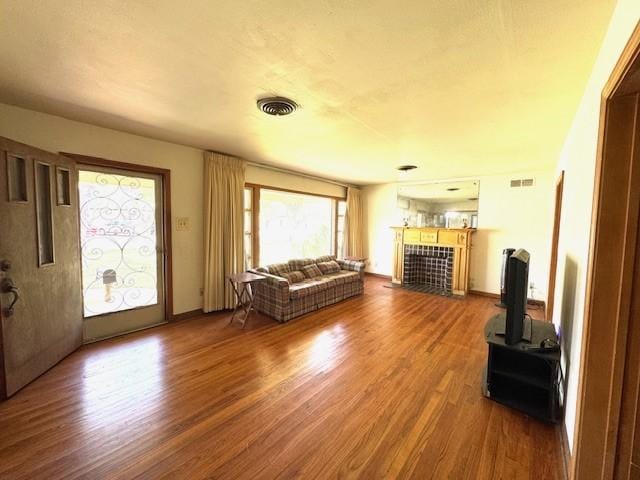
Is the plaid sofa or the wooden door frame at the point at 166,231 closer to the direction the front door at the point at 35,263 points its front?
the plaid sofa

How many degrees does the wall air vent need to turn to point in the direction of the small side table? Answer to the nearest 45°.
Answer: approximately 45° to its right

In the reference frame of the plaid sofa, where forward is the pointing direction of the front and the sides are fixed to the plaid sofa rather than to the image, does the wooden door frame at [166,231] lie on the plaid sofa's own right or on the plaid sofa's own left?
on the plaid sofa's own right

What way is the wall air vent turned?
toward the camera

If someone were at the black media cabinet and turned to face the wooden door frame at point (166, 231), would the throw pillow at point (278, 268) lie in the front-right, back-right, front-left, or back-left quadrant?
front-right

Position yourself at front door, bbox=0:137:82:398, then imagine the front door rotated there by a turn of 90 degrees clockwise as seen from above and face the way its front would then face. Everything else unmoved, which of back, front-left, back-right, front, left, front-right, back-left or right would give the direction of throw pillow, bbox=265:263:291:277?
back-left

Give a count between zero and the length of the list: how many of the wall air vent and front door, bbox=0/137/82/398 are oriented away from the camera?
0

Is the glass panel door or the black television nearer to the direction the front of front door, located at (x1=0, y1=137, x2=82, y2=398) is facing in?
the black television

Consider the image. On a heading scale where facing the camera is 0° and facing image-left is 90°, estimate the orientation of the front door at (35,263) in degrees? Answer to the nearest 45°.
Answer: approximately 315°

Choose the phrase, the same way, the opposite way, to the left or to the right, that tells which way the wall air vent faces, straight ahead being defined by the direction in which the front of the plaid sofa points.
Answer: to the right

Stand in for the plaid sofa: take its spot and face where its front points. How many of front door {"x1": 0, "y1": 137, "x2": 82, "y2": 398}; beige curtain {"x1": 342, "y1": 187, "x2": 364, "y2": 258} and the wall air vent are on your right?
1

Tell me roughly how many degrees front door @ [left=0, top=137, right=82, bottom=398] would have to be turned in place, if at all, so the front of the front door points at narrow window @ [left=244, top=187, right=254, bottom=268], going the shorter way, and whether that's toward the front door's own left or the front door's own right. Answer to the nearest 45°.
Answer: approximately 45° to the front door's own left

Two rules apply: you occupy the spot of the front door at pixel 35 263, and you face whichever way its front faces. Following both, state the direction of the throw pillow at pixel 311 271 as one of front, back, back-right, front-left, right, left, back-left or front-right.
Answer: front-left

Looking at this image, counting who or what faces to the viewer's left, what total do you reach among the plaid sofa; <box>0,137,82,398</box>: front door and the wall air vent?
0
